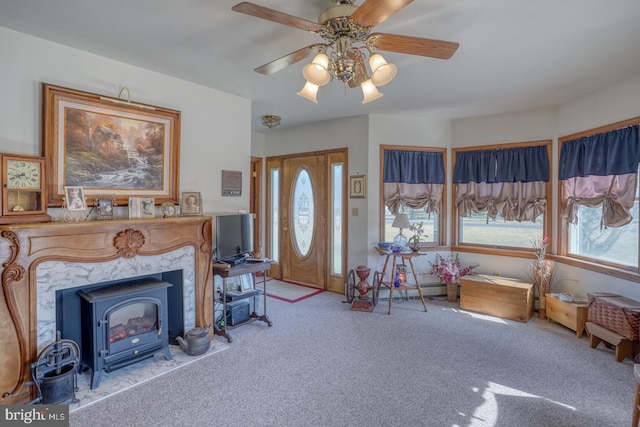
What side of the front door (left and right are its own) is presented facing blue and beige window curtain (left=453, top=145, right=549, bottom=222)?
left

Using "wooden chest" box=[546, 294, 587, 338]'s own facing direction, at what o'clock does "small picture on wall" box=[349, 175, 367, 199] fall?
The small picture on wall is roughly at 1 o'clock from the wooden chest.

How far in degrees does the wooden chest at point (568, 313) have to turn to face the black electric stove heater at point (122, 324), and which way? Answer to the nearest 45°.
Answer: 0° — it already faces it

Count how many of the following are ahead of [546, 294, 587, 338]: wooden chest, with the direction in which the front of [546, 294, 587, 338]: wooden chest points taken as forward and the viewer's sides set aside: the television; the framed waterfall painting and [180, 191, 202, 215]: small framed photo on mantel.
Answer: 3

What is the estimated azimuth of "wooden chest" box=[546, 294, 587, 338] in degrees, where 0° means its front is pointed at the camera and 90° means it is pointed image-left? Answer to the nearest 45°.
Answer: approximately 45°

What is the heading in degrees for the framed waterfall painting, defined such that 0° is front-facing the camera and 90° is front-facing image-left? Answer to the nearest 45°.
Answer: approximately 315°

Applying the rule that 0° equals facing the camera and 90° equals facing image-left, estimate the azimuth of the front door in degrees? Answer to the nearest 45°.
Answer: approximately 45°

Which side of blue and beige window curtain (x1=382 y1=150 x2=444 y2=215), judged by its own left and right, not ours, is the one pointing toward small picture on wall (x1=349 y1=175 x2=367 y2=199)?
right

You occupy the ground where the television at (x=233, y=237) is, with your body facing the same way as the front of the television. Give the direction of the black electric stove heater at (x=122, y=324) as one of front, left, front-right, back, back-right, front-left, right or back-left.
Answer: right

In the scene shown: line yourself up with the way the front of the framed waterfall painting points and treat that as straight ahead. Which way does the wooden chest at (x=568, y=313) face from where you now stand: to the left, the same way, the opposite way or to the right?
the opposite way

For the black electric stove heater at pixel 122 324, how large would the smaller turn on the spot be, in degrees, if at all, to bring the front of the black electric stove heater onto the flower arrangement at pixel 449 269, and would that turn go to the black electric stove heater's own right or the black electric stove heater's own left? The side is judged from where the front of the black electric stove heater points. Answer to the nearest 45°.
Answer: approximately 45° to the black electric stove heater's own left

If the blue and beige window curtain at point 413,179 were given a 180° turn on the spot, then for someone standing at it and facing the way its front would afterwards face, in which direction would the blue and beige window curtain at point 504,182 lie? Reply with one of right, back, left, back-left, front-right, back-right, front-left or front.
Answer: right

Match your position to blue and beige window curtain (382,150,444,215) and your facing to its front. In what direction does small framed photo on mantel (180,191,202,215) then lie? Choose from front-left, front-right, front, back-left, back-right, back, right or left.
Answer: front-right
